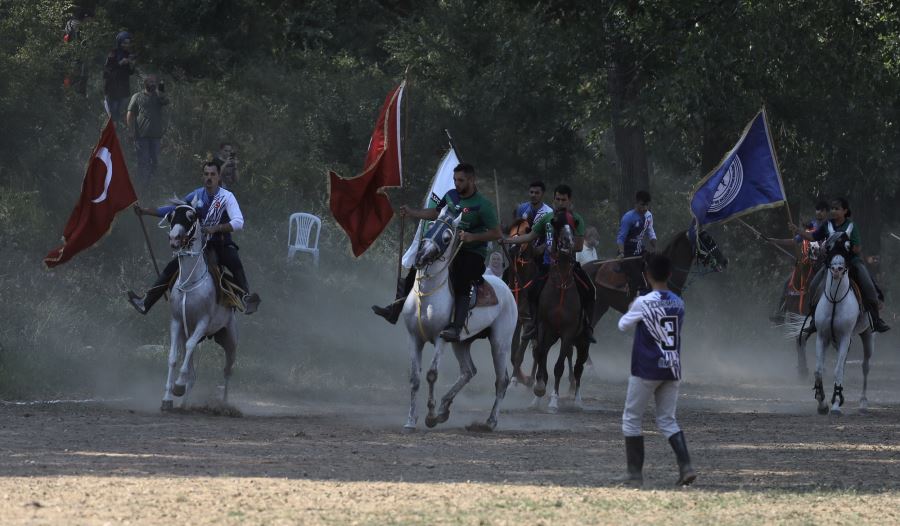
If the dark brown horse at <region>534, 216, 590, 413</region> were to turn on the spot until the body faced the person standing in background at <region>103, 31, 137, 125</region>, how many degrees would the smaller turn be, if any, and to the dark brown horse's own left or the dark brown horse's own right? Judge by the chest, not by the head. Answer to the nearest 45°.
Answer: approximately 135° to the dark brown horse's own right

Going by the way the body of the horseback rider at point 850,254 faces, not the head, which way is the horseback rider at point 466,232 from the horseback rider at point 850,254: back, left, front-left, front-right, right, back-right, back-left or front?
front-right

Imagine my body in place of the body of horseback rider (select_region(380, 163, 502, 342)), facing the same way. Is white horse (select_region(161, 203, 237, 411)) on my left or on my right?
on my right

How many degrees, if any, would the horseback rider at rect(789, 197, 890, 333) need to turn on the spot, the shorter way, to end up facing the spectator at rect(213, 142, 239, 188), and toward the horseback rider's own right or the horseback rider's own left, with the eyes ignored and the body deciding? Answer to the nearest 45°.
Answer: approximately 90° to the horseback rider's own right

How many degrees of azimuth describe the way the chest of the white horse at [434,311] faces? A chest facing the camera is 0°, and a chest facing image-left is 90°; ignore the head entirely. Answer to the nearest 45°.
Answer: approximately 45°

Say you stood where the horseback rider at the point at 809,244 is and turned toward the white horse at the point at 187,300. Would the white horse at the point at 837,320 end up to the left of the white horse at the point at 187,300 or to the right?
left

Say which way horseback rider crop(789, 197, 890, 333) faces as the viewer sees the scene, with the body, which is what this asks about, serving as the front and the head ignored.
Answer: toward the camera

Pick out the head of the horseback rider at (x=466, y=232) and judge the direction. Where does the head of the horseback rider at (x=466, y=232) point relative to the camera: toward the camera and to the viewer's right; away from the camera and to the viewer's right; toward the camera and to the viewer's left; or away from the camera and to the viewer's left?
toward the camera and to the viewer's left

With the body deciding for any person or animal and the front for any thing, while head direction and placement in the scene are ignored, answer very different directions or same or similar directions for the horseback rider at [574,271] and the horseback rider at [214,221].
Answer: same or similar directions

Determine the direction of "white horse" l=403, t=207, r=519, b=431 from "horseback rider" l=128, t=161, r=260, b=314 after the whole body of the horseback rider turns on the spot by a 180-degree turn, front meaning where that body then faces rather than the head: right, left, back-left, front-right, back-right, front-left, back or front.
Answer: back-right

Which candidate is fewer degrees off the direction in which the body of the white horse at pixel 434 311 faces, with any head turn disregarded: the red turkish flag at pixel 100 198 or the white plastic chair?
the red turkish flag

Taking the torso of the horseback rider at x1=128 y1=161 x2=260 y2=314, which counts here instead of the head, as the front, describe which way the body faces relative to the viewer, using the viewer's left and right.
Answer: facing the viewer
